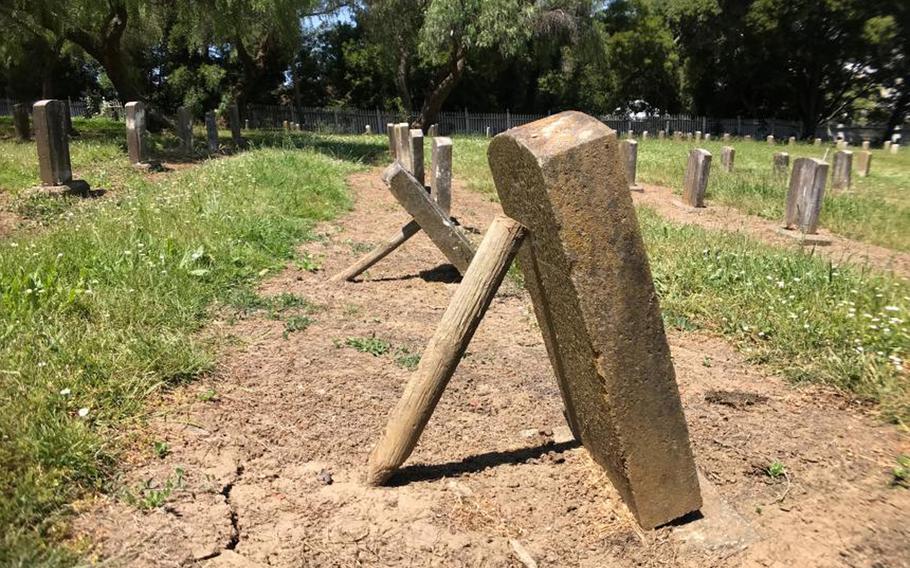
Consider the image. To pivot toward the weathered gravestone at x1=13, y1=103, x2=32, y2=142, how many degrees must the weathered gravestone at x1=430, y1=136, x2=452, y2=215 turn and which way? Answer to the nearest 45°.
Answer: approximately 45° to its right

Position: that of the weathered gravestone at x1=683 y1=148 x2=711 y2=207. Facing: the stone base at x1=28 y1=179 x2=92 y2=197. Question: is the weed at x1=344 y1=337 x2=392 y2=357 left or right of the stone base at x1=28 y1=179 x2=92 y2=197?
left

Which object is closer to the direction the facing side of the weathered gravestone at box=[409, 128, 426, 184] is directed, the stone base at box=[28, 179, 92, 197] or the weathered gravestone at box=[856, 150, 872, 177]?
the stone base

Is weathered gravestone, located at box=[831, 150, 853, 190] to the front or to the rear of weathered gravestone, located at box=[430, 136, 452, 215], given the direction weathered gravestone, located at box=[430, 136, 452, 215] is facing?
to the rear

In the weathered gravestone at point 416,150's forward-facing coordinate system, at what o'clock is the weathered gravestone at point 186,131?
the weathered gravestone at point 186,131 is roughly at 2 o'clock from the weathered gravestone at point 416,150.
